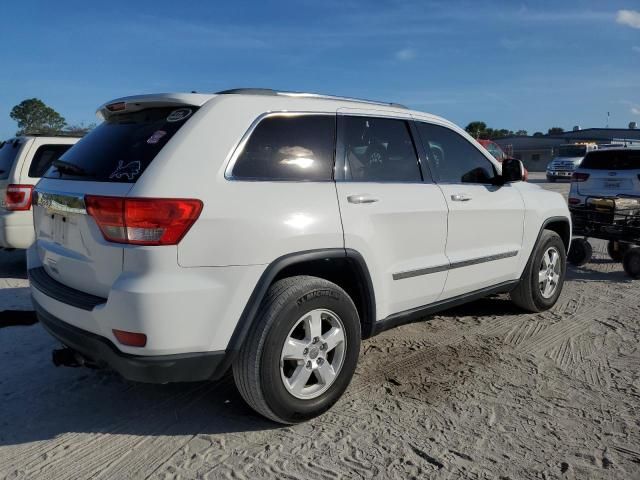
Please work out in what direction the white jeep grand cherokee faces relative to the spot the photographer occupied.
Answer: facing away from the viewer and to the right of the viewer

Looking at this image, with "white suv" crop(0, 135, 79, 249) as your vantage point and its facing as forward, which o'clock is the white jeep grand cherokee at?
The white jeep grand cherokee is roughly at 4 o'clock from the white suv.

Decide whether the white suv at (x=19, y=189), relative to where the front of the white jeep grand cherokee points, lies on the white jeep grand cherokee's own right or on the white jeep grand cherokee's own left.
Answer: on the white jeep grand cherokee's own left

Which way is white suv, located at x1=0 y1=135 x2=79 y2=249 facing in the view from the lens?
facing away from the viewer and to the right of the viewer

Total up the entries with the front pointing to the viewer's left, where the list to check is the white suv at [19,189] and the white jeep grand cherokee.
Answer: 0

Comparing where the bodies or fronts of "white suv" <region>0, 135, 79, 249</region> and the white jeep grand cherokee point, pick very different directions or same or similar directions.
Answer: same or similar directions
